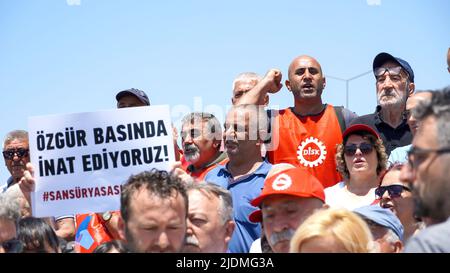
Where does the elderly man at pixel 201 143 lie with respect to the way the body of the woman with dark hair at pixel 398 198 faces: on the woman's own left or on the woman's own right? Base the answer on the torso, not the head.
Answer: on the woman's own right

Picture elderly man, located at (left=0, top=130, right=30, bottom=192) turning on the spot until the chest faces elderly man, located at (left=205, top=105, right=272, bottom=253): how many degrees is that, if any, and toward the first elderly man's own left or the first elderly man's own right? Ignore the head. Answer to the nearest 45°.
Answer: approximately 45° to the first elderly man's own left

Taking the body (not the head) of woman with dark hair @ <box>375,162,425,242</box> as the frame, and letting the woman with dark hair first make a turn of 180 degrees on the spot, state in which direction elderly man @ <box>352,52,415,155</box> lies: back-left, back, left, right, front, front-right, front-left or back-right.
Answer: front-left

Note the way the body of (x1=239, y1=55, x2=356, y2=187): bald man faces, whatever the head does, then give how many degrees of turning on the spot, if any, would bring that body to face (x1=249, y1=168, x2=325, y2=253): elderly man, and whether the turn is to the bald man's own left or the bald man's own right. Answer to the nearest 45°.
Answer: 0° — they already face them

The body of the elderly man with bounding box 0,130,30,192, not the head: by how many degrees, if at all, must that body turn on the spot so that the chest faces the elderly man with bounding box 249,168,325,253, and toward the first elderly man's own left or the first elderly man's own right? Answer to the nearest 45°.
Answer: approximately 45° to the first elderly man's own left

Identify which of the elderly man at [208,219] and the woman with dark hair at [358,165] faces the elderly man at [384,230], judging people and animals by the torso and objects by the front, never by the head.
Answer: the woman with dark hair
